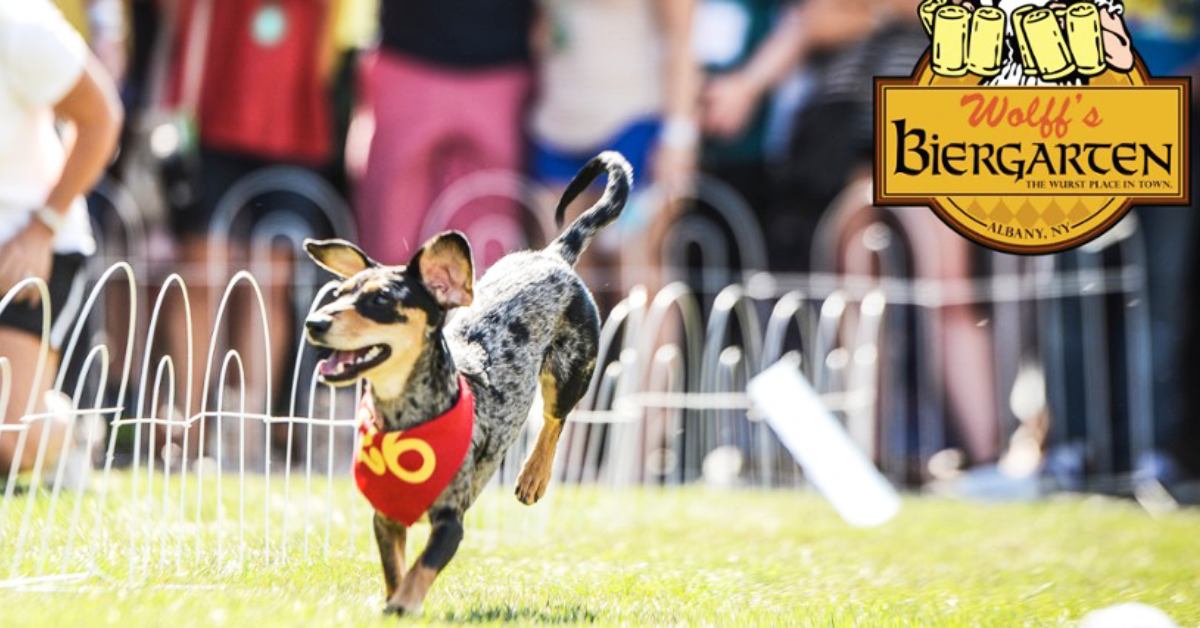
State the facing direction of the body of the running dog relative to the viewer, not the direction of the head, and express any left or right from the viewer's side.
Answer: facing the viewer and to the left of the viewer

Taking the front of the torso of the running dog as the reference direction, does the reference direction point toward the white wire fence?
no
